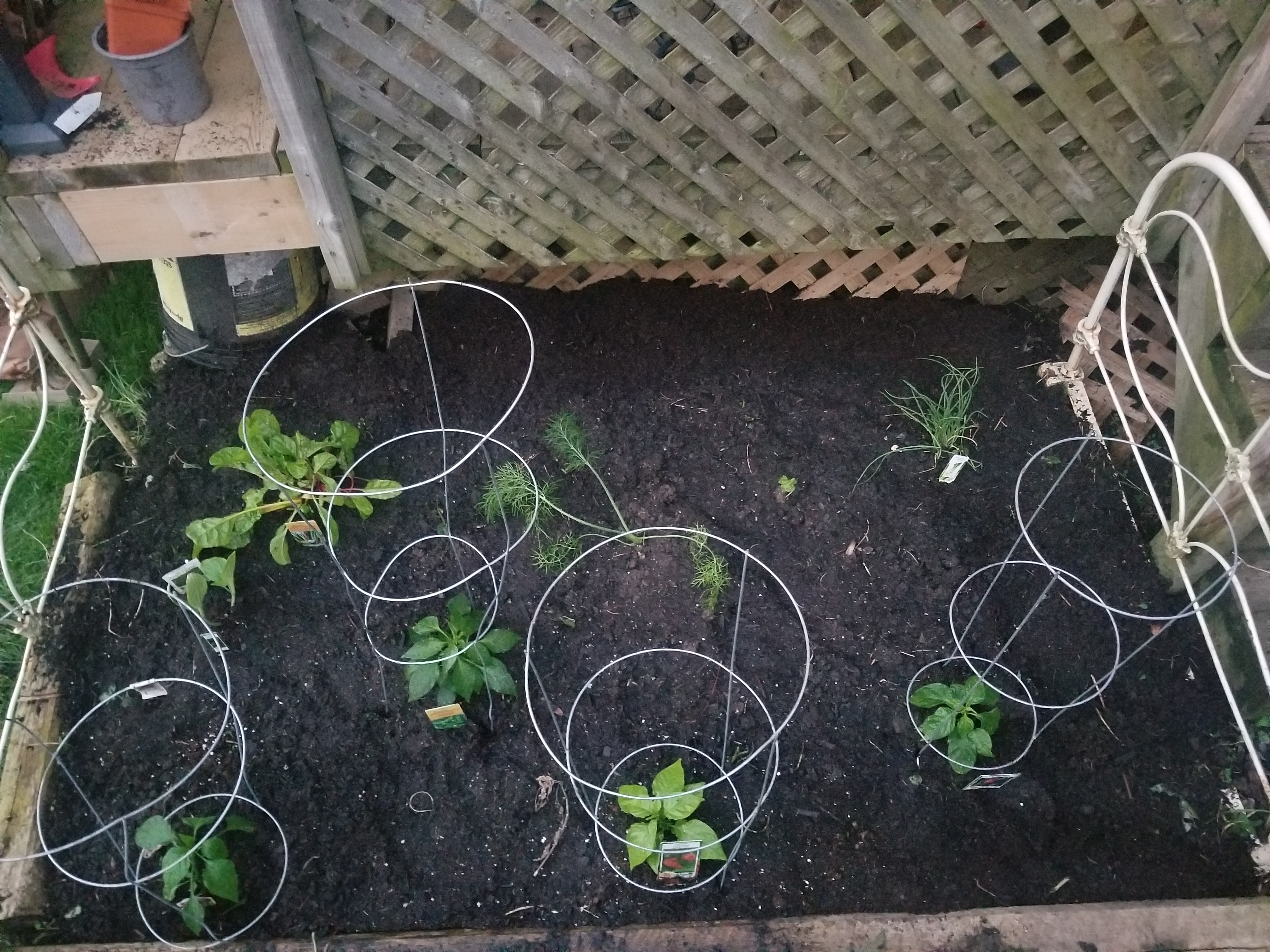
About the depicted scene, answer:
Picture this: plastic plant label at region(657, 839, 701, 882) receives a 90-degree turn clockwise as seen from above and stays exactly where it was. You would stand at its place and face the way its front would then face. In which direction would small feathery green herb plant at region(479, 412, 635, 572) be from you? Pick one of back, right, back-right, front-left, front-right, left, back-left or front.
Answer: right

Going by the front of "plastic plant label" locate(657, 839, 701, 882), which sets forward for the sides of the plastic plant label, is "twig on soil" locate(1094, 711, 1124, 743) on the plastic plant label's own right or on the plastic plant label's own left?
on the plastic plant label's own left

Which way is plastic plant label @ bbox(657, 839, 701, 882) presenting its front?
toward the camera

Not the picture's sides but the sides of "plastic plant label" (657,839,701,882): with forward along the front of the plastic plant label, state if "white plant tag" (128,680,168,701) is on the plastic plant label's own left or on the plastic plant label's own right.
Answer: on the plastic plant label's own right

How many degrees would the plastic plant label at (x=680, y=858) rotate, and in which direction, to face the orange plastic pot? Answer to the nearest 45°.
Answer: approximately 135° to its right

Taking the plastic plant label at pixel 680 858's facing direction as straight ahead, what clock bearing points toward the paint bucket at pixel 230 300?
The paint bucket is roughly at 5 o'clock from the plastic plant label.

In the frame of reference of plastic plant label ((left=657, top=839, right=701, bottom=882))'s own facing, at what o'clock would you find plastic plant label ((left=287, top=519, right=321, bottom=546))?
plastic plant label ((left=287, top=519, right=321, bottom=546)) is roughly at 5 o'clock from plastic plant label ((left=657, top=839, right=701, bottom=882)).

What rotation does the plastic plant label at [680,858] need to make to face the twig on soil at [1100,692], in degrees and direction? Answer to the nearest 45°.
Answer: approximately 90° to its left

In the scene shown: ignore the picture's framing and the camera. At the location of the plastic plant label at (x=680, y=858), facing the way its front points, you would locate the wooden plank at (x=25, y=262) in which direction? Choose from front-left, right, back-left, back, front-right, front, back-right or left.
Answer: back-right

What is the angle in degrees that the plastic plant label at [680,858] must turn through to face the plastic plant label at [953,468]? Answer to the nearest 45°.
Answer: approximately 135° to its left

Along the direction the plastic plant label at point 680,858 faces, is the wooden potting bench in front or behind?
behind

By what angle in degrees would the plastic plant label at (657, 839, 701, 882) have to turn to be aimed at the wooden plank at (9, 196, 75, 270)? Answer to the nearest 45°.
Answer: approximately 135° to its right

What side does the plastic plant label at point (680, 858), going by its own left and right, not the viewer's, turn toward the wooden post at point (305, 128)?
back

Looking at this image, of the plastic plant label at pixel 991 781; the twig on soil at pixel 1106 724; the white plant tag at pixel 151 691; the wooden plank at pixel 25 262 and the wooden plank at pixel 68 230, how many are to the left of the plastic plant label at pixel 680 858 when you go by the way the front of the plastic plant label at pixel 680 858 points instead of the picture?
2
